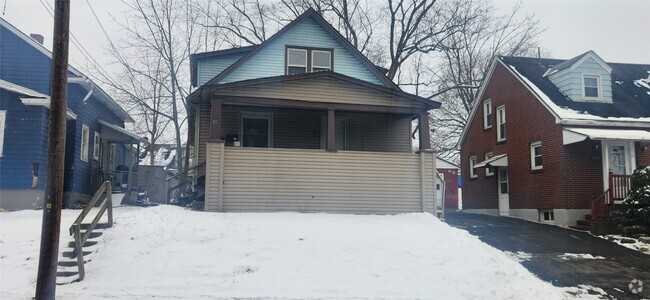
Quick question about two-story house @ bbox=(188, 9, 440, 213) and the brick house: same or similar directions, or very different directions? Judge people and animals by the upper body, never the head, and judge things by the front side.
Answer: same or similar directions

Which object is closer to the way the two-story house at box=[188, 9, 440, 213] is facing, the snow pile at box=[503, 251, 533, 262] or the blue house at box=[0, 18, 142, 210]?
the snow pile

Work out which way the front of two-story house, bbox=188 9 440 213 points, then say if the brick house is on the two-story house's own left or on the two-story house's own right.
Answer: on the two-story house's own left

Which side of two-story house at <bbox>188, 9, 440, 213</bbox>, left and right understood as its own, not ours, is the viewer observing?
front

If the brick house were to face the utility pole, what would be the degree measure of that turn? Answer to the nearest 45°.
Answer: approximately 90° to its right

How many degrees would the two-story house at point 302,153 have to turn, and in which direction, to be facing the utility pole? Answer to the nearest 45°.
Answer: approximately 45° to its right

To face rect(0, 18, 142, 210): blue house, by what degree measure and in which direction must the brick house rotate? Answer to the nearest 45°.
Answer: approximately 90° to its right

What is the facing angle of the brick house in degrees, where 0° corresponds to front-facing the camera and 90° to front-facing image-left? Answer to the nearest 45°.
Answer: approximately 315°

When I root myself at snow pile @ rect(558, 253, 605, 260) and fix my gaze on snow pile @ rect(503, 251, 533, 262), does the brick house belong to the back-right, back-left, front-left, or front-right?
back-right

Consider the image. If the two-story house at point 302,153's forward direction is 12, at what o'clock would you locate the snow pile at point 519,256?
The snow pile is roughly at 10 o'clock from the two-story house.

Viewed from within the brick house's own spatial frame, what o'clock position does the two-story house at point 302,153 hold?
The two-story house is roughly at 3 o'clock from the brick house.

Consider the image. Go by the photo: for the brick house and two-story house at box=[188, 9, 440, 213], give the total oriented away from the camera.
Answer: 0

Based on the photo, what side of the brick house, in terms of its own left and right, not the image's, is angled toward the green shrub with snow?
front

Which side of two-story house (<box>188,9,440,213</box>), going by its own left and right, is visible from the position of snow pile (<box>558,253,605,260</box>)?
front
